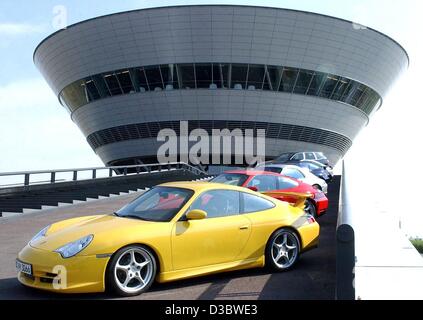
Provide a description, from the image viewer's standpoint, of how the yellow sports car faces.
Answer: facing the viewer and to the left of the viewer

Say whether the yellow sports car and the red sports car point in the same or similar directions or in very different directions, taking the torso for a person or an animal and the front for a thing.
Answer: same or similar directions

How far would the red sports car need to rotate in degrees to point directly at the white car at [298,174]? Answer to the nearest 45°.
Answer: approximately 135° to its right

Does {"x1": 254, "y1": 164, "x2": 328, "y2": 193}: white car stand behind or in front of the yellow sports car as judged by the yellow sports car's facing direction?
behind

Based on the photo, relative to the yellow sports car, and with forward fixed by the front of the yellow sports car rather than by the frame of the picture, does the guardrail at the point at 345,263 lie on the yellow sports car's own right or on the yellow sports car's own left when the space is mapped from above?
on the yellow sports car's own left

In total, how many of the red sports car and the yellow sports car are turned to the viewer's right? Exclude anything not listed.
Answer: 0

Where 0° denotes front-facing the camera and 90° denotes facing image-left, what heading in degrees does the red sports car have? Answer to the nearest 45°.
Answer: approximately 45°

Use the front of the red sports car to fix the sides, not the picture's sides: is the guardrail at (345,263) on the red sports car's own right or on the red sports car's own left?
on the red sports car's own left

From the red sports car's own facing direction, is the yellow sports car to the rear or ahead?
ahead

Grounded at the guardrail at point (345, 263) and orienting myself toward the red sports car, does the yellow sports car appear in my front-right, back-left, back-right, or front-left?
front-left
